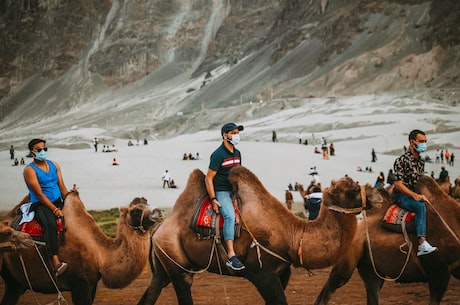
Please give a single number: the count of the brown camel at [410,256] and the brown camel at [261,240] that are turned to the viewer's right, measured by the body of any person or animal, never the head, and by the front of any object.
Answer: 2

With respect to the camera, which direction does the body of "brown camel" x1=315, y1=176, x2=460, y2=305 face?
to the viewer's right

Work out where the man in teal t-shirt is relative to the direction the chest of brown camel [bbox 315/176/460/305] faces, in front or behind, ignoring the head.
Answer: behind

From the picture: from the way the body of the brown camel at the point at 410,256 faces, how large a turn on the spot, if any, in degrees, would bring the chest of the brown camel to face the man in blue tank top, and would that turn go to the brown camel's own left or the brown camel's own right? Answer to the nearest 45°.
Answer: approximately 135° to the brown camel's own right

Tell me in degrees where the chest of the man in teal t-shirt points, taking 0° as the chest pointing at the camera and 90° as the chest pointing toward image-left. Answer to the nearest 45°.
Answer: approximately 315°

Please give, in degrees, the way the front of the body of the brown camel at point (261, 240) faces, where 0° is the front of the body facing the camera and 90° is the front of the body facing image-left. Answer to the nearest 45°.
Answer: approximately 270°

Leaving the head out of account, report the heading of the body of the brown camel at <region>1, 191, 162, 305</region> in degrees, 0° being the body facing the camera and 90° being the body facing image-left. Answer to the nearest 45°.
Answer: approximately 270°

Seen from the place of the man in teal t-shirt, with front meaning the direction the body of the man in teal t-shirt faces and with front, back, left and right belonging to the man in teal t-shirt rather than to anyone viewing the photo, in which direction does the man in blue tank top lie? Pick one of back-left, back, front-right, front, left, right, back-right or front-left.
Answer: back-right

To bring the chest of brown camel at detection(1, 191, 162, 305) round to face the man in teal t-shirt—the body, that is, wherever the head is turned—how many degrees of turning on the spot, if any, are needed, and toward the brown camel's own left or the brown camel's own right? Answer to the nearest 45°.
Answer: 0° — it already faces them

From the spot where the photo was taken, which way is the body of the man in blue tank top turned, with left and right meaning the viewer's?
facing the viewer and to the right of the viewer

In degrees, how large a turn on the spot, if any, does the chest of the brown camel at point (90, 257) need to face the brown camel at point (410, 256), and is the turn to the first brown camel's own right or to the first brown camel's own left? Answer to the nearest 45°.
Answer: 0° — it already faces it

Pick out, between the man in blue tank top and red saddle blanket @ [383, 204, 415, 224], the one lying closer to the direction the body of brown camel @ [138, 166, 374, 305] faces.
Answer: the red saddle blanket
